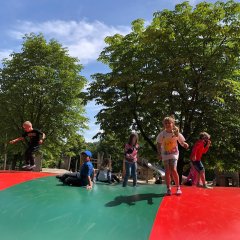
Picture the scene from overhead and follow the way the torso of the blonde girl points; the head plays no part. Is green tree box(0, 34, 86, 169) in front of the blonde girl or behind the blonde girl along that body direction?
behind

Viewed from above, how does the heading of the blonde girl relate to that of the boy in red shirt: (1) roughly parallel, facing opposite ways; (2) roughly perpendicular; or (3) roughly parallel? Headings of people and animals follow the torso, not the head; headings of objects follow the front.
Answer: roughly perpendicular

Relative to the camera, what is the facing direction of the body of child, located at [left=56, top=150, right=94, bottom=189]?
to the viewer's left
